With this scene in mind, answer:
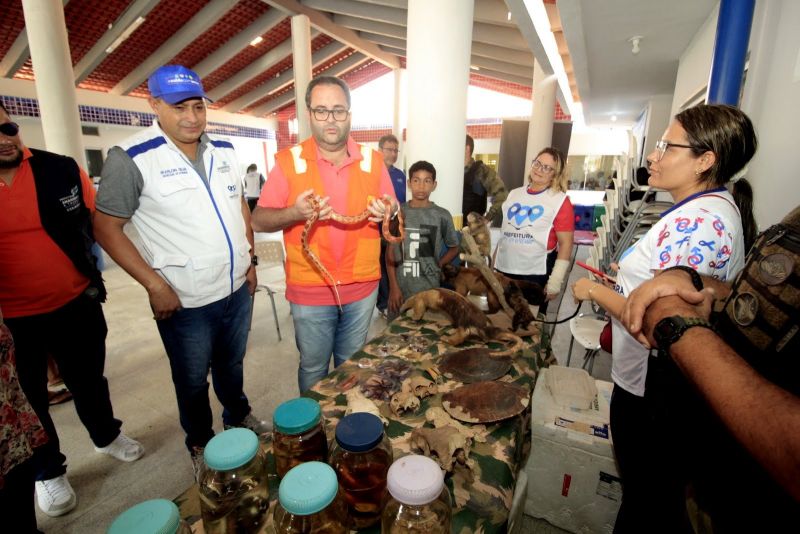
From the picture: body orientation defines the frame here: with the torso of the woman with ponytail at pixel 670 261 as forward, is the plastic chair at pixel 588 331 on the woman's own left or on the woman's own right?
on the woman's own right

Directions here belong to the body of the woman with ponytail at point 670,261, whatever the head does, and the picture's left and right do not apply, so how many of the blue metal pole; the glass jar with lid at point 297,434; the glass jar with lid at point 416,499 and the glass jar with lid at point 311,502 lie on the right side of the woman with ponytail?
1

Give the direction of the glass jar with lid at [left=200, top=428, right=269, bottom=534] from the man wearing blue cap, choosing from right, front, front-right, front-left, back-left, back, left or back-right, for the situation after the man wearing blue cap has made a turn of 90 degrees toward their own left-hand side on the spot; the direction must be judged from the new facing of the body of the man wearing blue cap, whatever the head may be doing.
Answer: back-right

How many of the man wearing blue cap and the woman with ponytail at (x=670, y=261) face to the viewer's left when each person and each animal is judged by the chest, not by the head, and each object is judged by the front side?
1

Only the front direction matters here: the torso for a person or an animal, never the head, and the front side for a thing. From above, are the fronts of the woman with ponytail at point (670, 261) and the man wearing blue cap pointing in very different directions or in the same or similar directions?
very different directions

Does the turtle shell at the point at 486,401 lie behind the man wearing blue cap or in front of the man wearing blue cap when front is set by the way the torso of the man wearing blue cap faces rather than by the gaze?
in front

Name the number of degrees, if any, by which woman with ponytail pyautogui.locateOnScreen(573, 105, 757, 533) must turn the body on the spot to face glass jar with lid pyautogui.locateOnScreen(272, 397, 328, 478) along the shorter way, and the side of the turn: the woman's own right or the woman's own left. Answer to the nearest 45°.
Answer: approximately 45° to the woman's own left

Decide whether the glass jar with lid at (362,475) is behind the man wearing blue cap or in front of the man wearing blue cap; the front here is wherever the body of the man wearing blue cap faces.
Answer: in front

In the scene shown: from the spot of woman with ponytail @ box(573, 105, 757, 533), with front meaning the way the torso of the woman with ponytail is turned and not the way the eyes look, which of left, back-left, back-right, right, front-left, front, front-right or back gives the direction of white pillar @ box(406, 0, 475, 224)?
front-right

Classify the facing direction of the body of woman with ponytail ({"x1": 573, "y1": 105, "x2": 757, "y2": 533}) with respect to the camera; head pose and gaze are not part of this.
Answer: to the viewer's left

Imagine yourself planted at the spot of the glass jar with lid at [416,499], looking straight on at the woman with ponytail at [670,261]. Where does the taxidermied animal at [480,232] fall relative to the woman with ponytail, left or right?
left

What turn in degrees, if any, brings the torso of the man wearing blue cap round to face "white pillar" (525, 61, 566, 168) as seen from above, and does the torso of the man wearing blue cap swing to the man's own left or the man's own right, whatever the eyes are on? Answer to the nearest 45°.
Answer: approximately 90° to the man's own left

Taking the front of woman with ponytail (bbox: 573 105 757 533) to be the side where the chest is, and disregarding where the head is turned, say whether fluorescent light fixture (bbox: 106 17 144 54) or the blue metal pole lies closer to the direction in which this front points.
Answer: the fluorescent light fixture

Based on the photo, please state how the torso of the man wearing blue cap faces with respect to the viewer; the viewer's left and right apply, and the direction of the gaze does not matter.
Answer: facing the viewer and to the right of the viewer

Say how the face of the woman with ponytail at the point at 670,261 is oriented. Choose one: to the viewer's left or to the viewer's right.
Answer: to the viewer's left

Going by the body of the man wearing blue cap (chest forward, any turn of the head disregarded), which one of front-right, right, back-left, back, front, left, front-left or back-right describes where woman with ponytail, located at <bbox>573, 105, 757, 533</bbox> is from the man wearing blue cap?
front
